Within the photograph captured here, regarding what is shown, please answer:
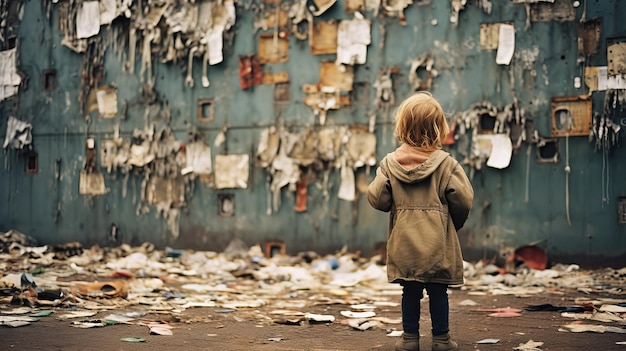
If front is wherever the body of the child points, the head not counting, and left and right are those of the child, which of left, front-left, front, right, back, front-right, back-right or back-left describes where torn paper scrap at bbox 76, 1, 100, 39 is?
front-left

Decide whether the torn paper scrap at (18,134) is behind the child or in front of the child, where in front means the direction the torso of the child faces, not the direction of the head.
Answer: in front

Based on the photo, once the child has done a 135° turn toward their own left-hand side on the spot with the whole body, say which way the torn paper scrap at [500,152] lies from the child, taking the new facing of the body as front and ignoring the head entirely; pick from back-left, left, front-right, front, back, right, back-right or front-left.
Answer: back-right

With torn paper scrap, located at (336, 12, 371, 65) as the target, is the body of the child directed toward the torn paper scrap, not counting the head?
yes

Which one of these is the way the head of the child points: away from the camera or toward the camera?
away from the camera

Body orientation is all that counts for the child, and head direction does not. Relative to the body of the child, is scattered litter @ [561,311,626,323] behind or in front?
in front

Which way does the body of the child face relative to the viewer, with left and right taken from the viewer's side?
facing away from the viewer
